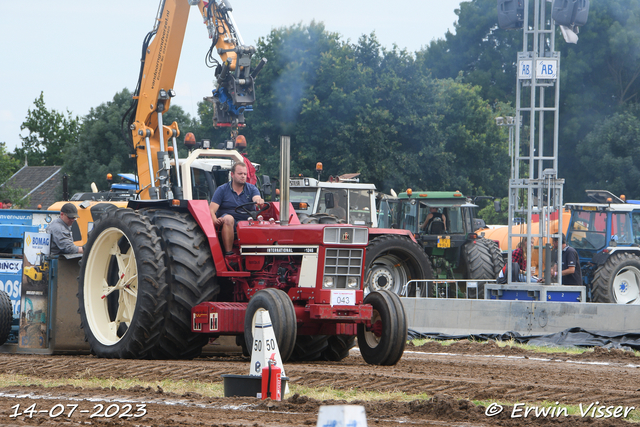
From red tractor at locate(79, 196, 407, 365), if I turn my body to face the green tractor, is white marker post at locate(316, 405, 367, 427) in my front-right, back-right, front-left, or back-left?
back-right

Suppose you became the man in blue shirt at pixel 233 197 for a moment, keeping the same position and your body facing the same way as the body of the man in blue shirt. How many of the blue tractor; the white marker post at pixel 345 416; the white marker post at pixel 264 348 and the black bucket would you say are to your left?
1

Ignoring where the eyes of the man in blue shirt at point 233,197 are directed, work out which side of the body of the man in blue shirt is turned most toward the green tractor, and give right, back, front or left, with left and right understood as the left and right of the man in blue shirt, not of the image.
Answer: left

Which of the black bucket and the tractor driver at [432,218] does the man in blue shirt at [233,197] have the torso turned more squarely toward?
the black bucket

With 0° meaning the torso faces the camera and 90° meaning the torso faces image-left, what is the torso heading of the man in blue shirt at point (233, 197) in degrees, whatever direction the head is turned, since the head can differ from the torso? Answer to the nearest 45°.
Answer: approximately 315°

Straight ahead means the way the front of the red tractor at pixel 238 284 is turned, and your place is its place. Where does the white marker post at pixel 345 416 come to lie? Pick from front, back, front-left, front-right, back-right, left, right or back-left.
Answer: front-right

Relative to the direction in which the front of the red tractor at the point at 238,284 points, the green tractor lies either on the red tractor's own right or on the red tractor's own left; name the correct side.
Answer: on the red tractor's own left

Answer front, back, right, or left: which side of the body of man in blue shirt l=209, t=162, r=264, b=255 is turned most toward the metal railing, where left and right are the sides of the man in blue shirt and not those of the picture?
left

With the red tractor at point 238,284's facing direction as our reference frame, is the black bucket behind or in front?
in front
